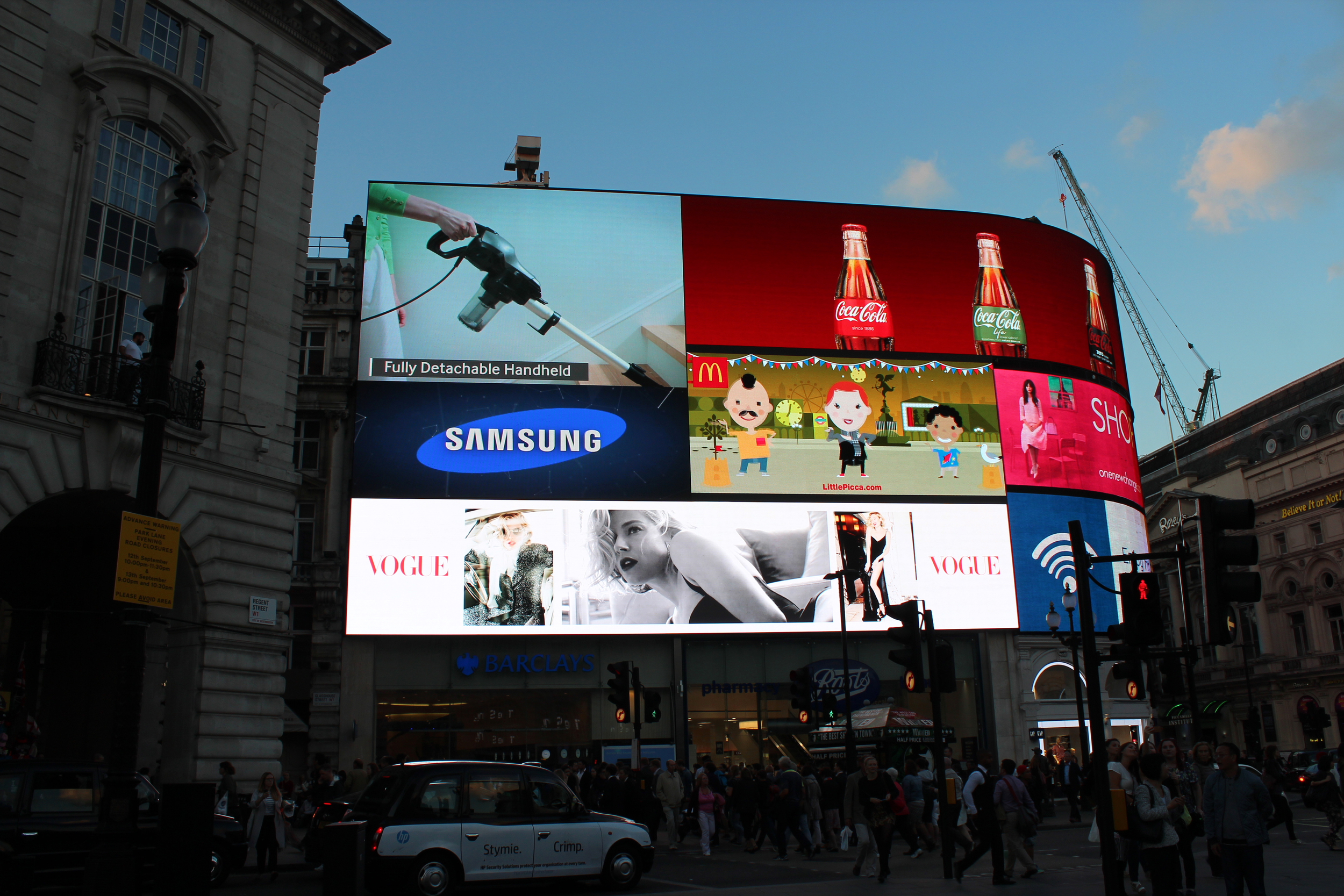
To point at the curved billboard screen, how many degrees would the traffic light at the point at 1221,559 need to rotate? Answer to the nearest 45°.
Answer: approximately 135° to its left

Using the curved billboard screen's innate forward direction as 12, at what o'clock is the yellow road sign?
The yellow road sign is roughly at 12 o'clock from the curved billboard screen.

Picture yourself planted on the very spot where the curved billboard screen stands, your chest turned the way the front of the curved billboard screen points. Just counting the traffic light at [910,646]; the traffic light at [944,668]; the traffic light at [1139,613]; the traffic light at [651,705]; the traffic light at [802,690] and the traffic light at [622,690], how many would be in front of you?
6

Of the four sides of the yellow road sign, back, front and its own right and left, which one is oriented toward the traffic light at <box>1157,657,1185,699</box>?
left

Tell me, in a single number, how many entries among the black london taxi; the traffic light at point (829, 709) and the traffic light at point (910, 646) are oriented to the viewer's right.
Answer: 1

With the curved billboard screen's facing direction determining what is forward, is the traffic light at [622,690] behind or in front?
in front

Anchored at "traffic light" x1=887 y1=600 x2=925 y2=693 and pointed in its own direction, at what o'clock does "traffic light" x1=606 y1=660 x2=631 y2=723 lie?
"traffic light" x1=606 y1=660 x2=631 y2=723 is roughly at 3 o'clock from "traffic light" x1=887 y1=600 x2=925 y2=693.

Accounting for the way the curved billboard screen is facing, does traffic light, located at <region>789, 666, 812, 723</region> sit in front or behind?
in front

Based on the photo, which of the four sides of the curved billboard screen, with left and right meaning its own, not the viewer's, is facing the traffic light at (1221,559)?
front

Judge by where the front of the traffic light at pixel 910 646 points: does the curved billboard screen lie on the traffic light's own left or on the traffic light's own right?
on the traffic light's own right
